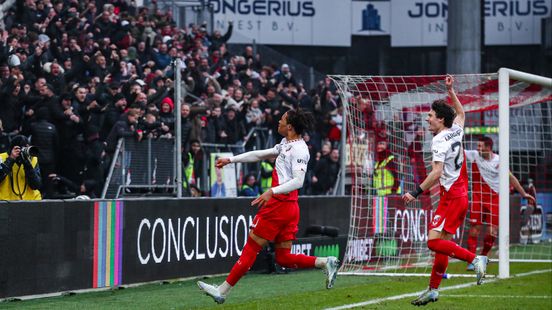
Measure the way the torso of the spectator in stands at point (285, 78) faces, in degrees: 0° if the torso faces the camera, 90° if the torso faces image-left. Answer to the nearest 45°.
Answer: approximately 0°

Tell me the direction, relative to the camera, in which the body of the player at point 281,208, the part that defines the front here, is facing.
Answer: to the viewer's left

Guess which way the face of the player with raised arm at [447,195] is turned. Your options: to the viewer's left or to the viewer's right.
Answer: to the viewer's left

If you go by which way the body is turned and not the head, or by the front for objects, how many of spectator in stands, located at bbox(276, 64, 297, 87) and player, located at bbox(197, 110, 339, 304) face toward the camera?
1

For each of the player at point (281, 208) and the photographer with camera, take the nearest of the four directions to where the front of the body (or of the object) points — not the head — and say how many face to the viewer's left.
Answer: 1

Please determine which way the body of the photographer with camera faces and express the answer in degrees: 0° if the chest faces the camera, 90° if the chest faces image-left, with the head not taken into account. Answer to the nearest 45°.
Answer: approximately 315°

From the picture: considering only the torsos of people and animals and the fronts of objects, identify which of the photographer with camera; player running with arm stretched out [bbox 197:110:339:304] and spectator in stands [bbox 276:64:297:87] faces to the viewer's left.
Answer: the player running with arm stretched out

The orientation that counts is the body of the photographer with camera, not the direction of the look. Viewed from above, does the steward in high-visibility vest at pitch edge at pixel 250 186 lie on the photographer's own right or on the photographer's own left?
on the photographer's own left

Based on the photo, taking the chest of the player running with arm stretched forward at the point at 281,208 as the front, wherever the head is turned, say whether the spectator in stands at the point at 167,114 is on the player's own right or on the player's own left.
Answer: on the player's own right

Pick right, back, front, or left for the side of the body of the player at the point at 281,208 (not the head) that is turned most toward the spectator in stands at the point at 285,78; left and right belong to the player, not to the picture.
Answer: right

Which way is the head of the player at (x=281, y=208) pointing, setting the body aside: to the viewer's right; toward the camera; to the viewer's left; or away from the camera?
to the viewer's left
